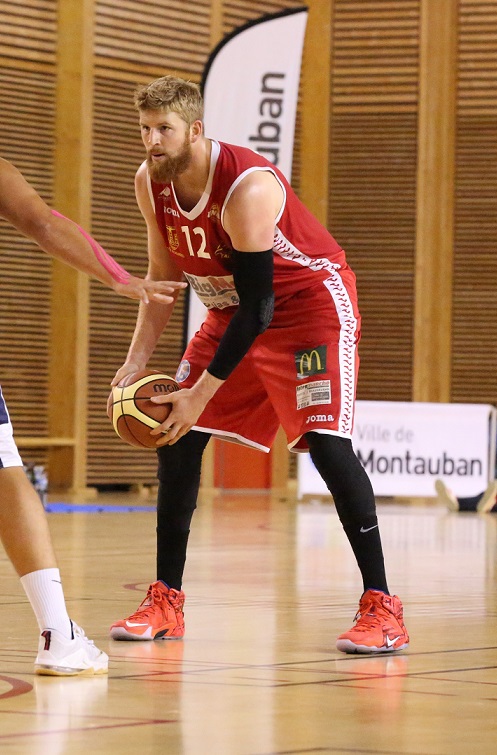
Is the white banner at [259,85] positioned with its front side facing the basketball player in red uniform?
yes

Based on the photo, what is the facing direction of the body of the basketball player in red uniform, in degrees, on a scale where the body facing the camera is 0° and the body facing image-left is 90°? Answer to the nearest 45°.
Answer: approximately 45°

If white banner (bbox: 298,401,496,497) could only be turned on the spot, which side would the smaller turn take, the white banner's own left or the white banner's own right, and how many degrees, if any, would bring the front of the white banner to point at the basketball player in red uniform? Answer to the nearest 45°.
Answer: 0° — it already faces them

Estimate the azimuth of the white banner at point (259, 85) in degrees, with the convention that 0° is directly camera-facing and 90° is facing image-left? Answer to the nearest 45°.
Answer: approximately 0°

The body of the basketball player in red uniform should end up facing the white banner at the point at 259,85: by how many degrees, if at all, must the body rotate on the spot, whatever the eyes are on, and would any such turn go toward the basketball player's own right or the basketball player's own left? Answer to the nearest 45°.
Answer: approximately 135° to the basketball player's own right

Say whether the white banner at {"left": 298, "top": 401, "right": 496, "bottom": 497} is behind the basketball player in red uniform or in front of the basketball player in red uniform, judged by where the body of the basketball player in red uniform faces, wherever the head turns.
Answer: behind

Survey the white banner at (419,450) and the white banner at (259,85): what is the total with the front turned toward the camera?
2
